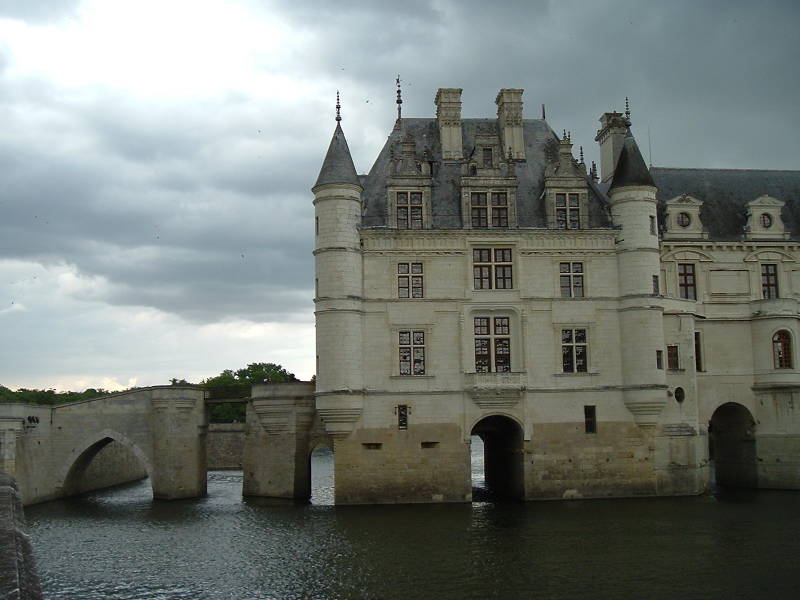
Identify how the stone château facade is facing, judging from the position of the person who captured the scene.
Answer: facing the viewer

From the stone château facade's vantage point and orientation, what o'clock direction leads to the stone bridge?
The stone bridge is roughly at 3 o'clock from the stone château facade.
